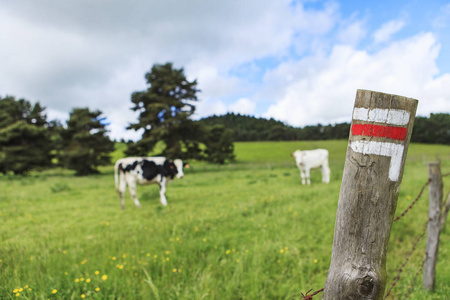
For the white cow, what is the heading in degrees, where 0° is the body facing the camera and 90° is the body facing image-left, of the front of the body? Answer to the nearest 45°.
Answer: approximately 45°

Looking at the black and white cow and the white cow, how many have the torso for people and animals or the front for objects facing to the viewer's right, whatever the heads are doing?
1

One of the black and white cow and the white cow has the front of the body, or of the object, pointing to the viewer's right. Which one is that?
the black and white cow

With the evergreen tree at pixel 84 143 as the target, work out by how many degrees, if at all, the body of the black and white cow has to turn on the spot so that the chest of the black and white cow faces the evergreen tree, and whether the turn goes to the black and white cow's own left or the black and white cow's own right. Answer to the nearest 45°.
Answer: approximately 90° to the black and white cow's own left

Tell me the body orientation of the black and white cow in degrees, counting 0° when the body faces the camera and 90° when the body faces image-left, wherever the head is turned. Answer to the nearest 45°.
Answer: approximately 270°

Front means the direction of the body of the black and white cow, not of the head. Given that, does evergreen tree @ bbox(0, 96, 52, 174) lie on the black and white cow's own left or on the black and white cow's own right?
on the black and white cow's own left

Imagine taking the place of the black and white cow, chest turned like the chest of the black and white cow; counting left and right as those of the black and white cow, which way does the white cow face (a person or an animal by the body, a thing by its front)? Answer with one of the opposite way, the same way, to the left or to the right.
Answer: the opposite way

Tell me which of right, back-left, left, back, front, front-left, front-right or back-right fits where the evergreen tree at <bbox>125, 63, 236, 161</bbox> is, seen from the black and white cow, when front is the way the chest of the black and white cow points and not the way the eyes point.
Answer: left

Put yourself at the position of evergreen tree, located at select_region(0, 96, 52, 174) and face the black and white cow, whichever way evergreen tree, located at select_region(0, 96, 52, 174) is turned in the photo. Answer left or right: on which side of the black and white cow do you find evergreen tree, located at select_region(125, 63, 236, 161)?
left

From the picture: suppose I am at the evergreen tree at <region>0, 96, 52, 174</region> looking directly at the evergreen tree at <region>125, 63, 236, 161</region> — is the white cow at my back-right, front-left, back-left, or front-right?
front-right

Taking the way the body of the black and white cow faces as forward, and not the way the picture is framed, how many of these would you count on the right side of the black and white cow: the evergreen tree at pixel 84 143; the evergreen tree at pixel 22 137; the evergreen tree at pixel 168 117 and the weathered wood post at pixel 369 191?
1

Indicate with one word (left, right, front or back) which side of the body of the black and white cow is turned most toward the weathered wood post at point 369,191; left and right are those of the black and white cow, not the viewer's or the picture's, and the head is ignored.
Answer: right
